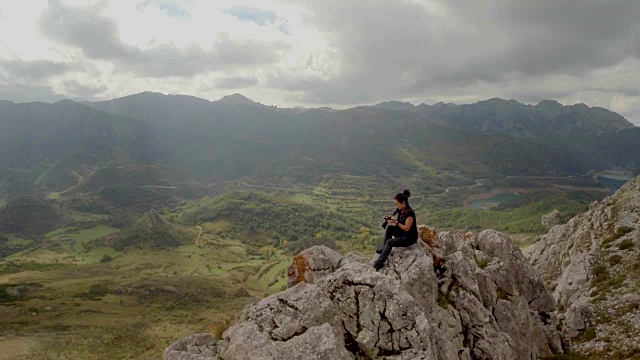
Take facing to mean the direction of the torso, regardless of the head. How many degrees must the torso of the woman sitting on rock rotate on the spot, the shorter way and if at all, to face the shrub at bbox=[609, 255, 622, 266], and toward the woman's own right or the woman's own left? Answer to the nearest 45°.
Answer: approximately 135° to the woman's own right

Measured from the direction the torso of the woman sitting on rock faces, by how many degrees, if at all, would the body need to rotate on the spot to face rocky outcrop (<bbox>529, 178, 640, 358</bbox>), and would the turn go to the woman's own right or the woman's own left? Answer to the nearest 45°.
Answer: approximately 135° to the woman's own right

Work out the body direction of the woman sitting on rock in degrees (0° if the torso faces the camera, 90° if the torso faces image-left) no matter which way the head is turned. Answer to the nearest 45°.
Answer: approximately 90°
